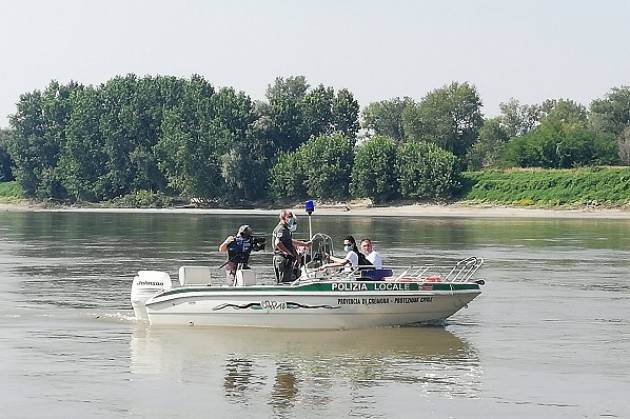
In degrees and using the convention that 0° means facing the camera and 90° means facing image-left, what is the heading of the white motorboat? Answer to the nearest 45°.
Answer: approximately 270°
